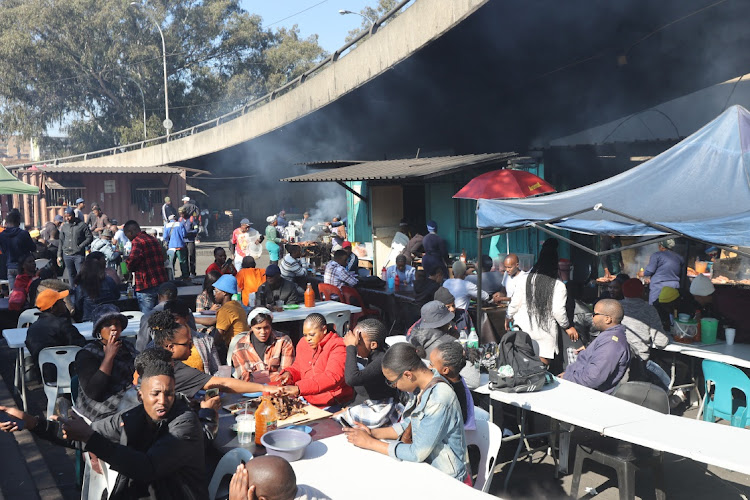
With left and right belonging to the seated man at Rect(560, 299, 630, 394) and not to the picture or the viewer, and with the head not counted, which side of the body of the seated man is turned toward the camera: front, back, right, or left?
left

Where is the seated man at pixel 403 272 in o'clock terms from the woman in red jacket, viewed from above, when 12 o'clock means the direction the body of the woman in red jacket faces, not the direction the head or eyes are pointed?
The seated man is roughly at 5 o'clock from the woman in red jacket.

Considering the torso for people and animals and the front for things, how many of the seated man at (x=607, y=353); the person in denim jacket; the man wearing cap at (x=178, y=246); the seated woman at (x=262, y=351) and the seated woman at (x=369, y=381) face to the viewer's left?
3

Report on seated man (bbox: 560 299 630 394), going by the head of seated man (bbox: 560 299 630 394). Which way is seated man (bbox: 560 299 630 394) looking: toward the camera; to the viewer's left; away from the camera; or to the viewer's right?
to the viewer's left

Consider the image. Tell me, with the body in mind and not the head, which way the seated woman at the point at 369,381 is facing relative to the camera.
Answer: to the viewer's left

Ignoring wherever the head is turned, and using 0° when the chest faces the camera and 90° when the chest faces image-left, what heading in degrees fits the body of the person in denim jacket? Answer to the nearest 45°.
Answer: approximately 90°

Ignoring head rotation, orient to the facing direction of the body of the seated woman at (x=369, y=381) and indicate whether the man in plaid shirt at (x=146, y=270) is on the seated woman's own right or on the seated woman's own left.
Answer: on the seated woman's own right

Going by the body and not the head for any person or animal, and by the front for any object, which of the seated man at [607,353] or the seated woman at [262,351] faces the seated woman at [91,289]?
the seated man

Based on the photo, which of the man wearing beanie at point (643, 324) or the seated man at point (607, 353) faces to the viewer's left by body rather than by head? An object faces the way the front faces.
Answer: the seated man

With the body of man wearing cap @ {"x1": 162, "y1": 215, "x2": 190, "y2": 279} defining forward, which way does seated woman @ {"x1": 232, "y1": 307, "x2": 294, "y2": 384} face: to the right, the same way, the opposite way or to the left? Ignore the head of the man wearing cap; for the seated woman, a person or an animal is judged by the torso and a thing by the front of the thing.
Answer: the opposite way
